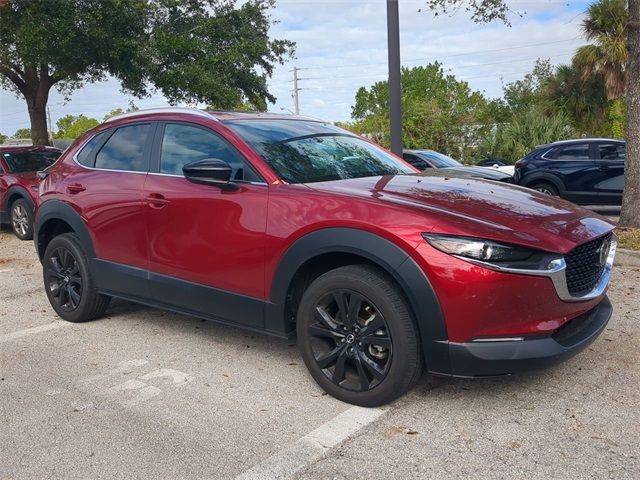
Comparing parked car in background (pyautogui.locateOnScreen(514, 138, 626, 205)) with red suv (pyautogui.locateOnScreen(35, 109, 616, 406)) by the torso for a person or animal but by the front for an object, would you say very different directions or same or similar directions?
same or similar directions

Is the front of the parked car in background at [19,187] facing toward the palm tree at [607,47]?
no

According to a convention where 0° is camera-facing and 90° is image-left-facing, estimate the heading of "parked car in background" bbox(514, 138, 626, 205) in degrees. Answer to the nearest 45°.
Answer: approximately 270°

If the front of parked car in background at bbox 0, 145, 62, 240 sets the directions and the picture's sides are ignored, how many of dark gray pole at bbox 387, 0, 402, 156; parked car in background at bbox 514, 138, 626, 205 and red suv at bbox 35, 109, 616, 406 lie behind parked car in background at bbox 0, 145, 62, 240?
0

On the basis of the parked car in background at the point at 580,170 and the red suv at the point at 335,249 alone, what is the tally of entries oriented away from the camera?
0

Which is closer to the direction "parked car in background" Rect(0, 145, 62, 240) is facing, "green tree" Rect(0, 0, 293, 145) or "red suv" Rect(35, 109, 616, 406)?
the red suv

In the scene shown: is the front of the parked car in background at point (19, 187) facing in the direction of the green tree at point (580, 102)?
no

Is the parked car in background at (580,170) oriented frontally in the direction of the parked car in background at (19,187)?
no

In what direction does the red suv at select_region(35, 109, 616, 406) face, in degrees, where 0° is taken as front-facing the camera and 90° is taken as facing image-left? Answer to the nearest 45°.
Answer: approximately 315°

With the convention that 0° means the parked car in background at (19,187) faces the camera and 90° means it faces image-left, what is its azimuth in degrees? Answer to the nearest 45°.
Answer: approximately 315°
